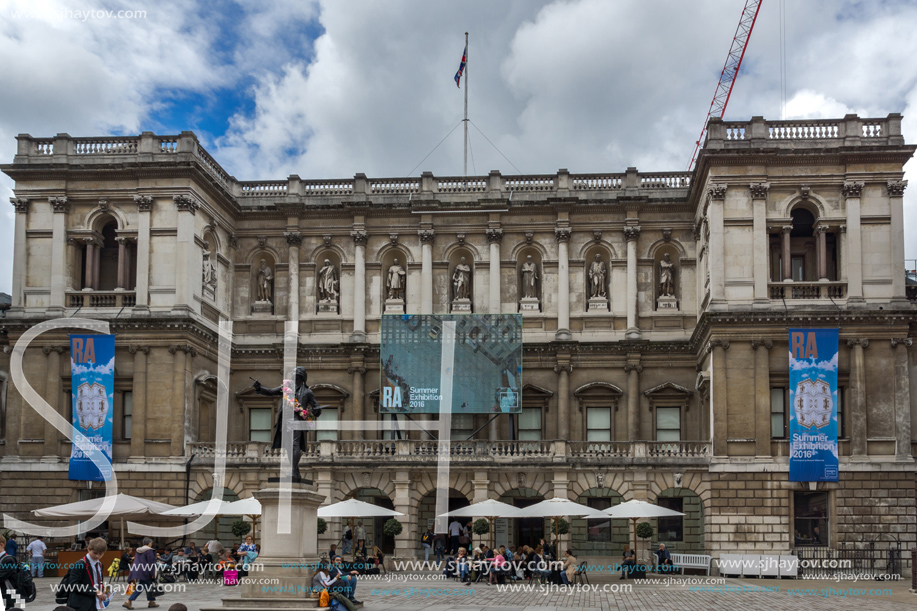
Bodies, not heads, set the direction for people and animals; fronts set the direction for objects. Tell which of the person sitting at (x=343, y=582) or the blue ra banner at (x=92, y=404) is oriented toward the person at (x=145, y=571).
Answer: the blue ra banner

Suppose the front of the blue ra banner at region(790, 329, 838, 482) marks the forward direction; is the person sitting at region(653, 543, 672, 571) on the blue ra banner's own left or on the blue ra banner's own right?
on the blue ra banner's own right

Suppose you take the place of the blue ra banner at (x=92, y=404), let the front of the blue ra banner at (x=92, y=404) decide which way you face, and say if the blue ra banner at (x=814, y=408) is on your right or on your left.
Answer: on your left

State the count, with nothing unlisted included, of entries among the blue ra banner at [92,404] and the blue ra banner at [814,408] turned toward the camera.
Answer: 2

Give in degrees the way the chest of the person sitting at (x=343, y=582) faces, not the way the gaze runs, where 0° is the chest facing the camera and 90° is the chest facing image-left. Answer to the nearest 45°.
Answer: approximately 315°

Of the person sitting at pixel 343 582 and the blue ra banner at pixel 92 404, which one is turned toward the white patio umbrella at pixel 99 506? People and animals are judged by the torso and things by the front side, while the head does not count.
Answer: the blue ra banner
